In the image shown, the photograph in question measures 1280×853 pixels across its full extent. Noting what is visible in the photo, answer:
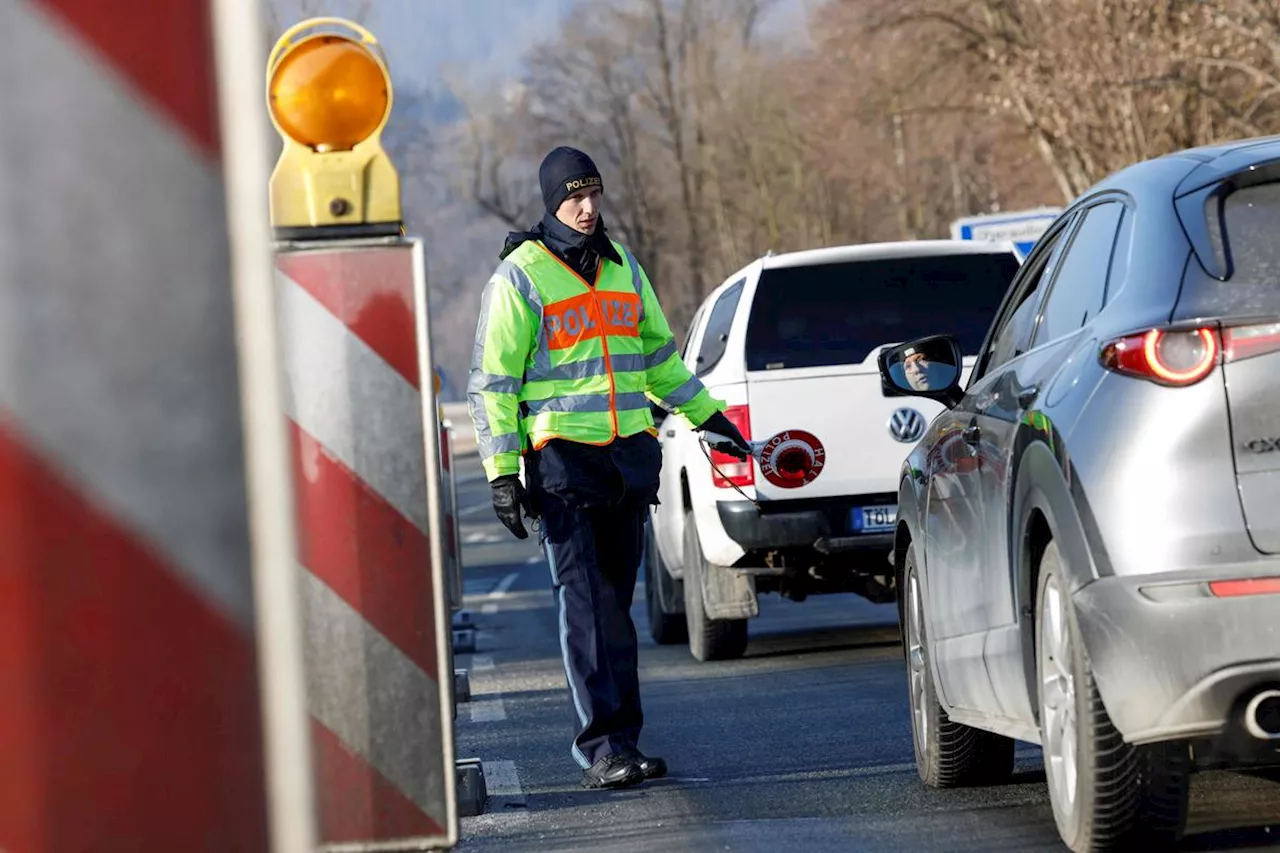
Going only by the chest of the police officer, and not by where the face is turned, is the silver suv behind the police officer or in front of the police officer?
in front

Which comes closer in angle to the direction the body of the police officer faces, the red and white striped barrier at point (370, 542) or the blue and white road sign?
the red and white striped barrier

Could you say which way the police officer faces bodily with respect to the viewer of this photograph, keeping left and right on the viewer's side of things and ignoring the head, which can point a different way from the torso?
facing the viewer and to the right of the viewer

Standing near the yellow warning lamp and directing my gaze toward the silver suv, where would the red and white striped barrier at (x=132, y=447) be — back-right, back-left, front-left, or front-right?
back-right

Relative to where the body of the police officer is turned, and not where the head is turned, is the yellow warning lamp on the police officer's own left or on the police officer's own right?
on the police officer's own right

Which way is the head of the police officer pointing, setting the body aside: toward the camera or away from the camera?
toward the camera

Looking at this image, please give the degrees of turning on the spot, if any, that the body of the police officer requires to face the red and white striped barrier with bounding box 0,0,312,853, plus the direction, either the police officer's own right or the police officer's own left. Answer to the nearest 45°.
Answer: approximately 45° to the police officer's own right

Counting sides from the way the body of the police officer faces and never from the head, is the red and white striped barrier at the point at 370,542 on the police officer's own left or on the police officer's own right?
on the police officer's own right
